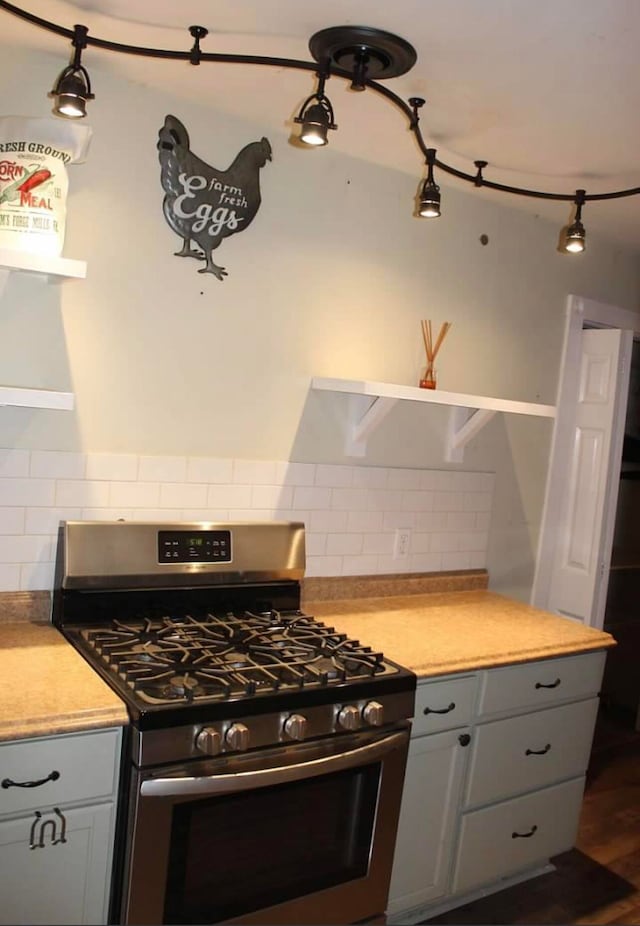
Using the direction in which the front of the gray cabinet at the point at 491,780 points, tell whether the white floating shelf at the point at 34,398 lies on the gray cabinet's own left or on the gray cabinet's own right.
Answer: on the gray cabinet's own right

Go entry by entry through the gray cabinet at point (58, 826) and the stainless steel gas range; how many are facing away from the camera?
0

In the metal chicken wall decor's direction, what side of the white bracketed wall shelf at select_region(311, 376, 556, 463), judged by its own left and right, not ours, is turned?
right

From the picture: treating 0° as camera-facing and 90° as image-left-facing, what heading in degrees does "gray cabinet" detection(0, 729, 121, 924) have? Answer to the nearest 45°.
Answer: approximately 315°

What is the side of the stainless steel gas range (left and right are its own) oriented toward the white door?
left

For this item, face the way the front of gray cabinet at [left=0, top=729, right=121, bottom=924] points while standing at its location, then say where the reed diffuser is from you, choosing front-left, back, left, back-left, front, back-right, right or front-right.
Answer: left

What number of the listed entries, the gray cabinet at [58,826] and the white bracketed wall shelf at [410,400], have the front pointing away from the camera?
0

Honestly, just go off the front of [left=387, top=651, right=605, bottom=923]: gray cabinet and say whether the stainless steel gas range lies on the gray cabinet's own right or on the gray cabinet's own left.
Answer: on the gray cabinet's own right
